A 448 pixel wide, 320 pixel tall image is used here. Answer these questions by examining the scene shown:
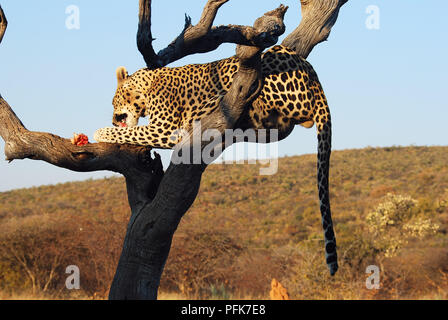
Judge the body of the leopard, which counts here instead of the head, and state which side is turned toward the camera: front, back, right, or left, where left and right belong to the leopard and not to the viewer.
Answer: left

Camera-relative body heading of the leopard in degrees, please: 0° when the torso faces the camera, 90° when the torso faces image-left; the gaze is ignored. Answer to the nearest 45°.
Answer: approximately 90°
